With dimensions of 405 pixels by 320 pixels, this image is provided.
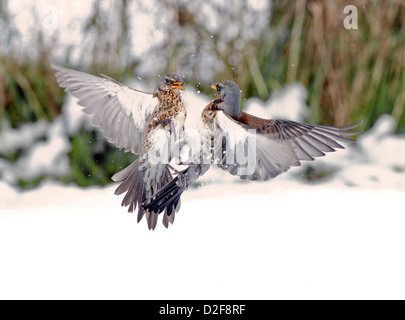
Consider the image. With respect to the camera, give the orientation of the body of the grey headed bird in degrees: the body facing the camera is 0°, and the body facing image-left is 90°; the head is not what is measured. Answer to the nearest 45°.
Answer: approximately 90°
